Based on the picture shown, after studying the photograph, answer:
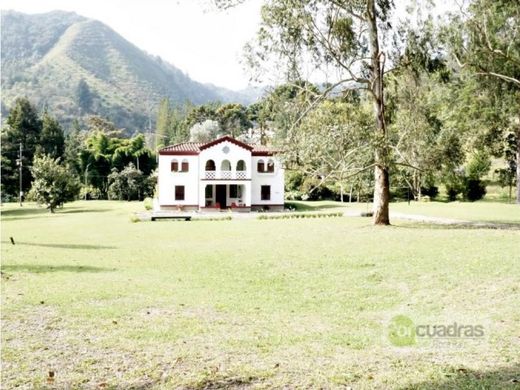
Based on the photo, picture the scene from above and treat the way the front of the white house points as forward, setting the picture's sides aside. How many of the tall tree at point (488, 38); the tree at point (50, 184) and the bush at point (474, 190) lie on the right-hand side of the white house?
1

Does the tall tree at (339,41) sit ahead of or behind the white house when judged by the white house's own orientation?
ahead

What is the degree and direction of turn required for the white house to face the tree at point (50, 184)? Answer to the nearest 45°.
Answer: approximately 90° to its right

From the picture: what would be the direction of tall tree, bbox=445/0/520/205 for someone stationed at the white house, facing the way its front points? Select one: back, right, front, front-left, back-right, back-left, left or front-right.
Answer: front-left

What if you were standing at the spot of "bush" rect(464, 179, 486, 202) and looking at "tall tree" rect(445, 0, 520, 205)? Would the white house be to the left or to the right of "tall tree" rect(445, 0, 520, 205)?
right

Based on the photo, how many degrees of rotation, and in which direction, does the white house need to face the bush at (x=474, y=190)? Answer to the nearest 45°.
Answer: approximately 90° to its left

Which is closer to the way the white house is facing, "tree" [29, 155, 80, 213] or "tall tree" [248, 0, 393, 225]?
the tall tree

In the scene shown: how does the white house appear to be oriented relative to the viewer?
toward the camera

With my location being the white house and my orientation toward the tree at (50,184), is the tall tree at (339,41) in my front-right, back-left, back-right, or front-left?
back-left
